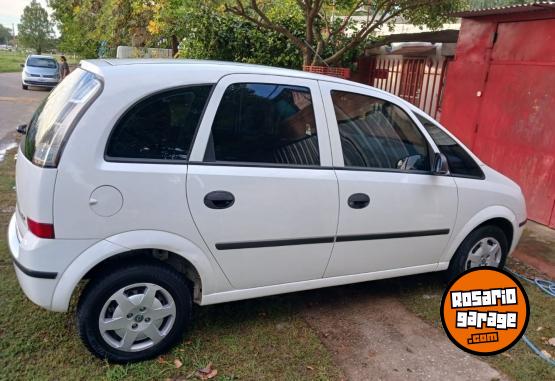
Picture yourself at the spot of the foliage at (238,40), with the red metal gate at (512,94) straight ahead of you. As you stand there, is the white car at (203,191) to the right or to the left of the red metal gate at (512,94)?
right

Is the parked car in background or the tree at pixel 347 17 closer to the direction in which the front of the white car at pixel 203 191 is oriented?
the tree

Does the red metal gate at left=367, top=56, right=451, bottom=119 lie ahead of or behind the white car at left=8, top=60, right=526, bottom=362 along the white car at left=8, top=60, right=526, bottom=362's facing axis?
ahead

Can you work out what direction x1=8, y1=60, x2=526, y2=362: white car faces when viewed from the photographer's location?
facing away from the viewer and to the right of the viewer

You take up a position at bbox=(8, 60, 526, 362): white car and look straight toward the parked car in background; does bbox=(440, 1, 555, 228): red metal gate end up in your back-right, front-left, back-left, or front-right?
front-right

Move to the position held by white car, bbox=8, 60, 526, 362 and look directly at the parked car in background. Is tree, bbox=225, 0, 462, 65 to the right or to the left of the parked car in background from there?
right

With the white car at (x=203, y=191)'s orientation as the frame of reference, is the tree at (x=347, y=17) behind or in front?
in front

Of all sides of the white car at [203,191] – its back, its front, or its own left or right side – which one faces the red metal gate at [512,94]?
front

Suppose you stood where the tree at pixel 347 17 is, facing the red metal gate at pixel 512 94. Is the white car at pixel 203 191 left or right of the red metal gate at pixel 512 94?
right

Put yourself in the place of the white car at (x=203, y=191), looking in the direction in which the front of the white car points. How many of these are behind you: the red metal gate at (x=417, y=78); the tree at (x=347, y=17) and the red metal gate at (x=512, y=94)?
0
